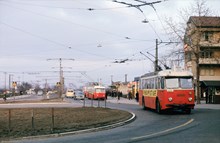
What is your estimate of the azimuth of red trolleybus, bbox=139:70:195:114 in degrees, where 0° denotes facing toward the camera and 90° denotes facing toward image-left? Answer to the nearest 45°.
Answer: approximately 315°
